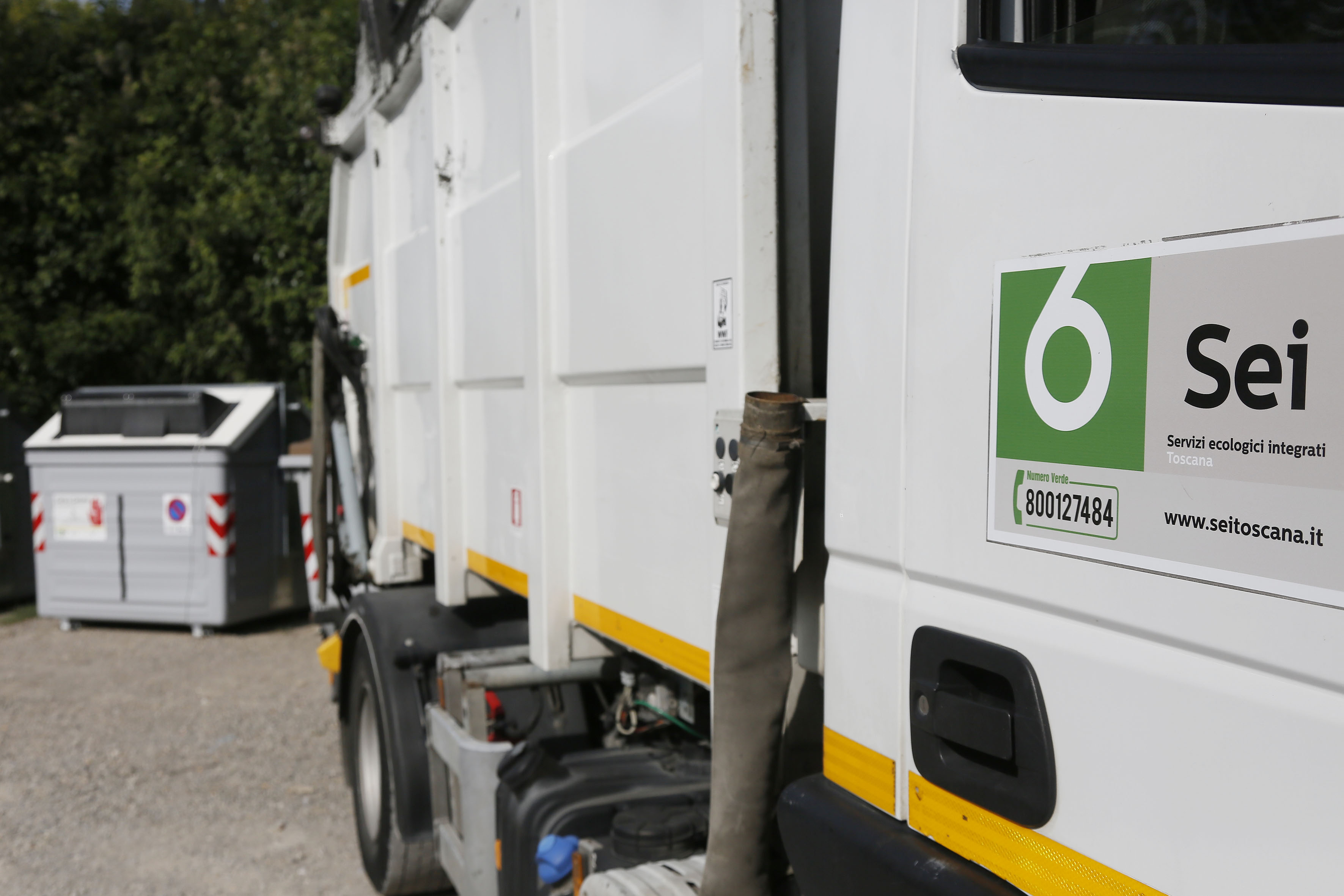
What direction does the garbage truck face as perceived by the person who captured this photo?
facing the viewer and to the right of the viewer

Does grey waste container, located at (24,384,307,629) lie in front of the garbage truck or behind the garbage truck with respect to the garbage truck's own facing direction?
behind

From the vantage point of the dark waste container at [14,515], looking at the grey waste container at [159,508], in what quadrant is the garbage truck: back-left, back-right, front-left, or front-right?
front-right

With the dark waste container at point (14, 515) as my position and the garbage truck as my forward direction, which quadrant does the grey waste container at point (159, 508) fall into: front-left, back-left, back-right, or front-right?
front-left

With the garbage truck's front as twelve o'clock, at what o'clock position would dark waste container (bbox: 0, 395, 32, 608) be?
The dark waste container is roughly at 6 o'clock from the garbage truck.

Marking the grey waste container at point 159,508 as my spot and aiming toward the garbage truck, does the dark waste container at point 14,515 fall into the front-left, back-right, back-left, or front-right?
back-right
